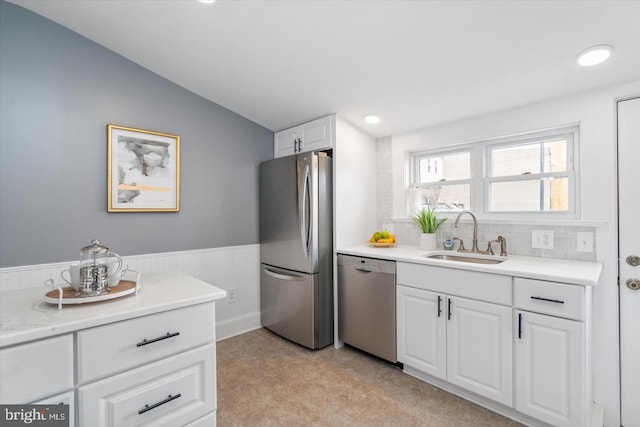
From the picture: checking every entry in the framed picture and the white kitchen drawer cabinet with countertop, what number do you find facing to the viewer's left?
0

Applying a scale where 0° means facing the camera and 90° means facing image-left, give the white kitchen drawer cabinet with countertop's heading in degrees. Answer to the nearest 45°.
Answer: approximately 315°

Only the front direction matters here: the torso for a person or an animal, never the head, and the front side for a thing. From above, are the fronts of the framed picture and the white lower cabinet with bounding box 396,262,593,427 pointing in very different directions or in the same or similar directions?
very different directions

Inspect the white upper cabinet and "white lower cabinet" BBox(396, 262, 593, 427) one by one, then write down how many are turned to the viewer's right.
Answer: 0

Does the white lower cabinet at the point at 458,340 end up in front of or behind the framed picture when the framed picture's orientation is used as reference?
in front

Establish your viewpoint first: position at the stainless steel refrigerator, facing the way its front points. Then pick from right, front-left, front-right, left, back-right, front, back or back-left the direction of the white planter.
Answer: back-left

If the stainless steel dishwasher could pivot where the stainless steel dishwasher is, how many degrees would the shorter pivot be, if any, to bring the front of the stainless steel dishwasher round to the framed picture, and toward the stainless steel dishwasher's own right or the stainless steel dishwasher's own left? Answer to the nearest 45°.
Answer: approximately 45° to the stainless steel dishwasher's own right

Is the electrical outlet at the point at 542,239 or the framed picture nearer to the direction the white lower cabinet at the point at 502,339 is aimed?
the framed picture

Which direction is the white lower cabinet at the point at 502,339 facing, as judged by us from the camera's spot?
facing the viewer and to the left of the viewer

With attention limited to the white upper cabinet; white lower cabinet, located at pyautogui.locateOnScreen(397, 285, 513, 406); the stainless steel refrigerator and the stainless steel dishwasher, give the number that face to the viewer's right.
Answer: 0

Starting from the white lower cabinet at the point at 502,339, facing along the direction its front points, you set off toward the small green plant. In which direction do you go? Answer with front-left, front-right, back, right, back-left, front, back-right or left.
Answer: right

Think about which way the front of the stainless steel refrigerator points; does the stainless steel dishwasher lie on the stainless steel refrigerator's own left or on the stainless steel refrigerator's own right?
on the stainless steel refrigerator's own left

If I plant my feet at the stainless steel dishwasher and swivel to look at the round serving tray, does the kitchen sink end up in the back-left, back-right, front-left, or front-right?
back-left
